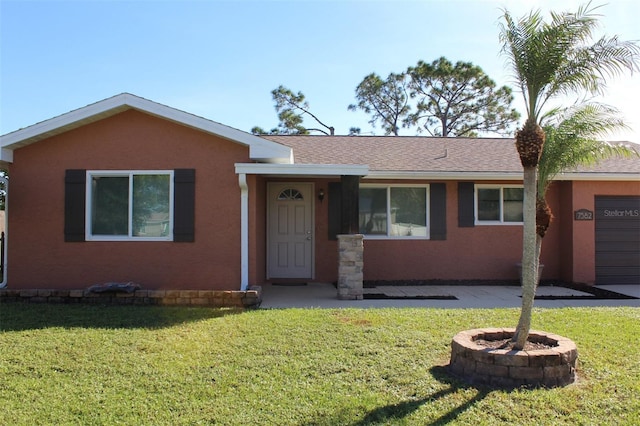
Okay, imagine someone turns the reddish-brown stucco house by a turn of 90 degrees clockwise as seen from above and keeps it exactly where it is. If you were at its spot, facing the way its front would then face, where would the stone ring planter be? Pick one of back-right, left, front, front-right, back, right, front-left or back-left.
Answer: back-left

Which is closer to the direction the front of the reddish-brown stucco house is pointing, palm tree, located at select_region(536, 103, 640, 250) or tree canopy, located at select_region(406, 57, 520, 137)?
the palm tree

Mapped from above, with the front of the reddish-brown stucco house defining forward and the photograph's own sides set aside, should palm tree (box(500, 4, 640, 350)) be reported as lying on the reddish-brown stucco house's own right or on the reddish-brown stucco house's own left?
on the reddish-brown stucco house's own left

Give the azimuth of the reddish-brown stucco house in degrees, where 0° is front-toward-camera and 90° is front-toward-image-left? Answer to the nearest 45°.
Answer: approximately 0°

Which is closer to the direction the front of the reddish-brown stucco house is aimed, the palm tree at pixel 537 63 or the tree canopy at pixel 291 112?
the palm tree

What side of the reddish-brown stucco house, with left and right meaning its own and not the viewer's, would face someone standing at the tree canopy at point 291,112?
back

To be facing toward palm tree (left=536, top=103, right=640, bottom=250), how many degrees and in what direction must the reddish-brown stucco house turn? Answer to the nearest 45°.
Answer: approximately 90° to its left

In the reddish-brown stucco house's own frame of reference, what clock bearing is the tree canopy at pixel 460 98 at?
The tree canopy is roughly at 7 o'clock from the reddish-brown stucco house.

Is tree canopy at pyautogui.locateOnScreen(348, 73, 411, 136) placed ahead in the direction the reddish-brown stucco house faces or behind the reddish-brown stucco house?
behind
